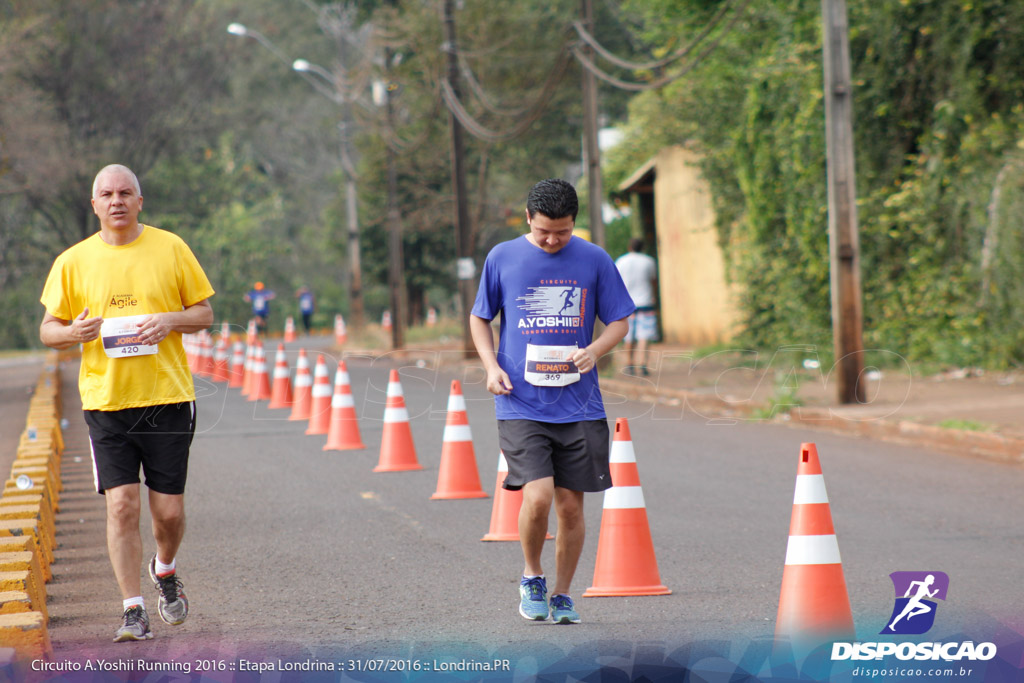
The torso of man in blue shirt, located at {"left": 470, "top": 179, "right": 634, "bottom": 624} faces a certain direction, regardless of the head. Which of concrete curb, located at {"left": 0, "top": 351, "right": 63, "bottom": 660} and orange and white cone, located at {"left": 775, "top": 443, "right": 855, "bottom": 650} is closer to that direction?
the orange and white cone

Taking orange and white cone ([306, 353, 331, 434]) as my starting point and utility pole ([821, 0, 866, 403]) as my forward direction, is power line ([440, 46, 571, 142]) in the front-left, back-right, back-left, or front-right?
front-left

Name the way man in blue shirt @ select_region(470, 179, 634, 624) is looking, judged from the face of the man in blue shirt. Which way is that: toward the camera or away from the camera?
toward the camera

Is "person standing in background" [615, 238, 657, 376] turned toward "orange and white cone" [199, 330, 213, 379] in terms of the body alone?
no

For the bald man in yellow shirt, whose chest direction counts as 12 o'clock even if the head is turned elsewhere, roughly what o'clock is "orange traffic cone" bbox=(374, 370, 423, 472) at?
The orange traffic cone is roughly at 7 o'clock from the bald man in yellow shirt.

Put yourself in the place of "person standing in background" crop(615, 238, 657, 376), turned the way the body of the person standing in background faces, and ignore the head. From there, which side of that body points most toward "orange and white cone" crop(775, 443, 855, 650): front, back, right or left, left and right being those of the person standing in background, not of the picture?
back

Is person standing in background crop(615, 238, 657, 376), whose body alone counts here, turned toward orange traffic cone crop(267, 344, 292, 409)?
no

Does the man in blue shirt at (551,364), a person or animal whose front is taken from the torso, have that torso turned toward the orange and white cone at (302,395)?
no

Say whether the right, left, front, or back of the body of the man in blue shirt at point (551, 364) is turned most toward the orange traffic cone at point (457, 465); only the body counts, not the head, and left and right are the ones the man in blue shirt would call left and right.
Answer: back

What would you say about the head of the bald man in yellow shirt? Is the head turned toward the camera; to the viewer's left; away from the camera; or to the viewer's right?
toward the camera

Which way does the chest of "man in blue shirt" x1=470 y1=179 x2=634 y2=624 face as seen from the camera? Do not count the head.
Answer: toward the camera

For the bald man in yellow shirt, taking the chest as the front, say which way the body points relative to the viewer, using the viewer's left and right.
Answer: facing the viewer

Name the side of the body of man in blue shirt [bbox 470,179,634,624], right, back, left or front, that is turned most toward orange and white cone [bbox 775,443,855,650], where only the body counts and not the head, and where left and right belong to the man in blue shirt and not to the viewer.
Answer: left

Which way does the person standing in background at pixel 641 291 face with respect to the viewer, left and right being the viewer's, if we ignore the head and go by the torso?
facing away from the viewer

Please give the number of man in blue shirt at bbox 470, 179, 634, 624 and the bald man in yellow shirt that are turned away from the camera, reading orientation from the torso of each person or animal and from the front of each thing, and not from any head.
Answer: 0

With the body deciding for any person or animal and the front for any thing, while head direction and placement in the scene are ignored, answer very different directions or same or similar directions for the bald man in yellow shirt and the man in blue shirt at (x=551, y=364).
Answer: same or similar directions
